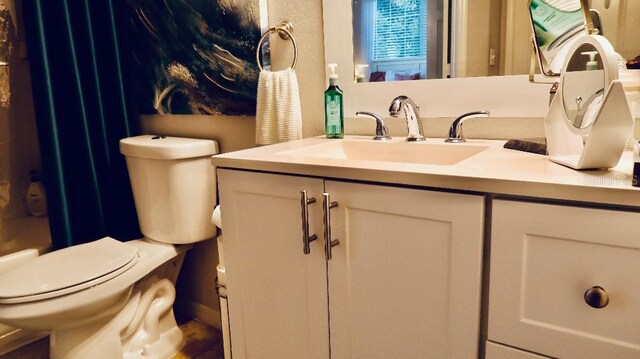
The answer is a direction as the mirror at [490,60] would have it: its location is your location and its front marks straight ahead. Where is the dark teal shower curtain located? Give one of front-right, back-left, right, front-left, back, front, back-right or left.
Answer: right

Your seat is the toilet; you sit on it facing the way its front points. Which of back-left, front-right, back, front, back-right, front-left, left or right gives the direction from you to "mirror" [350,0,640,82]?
left

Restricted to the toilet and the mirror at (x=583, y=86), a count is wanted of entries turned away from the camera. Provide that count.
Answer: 0

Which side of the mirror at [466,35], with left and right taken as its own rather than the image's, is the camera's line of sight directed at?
front

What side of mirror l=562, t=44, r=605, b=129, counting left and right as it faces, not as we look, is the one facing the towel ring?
right

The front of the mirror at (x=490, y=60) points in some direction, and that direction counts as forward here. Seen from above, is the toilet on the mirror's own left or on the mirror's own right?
on the mirror's own right

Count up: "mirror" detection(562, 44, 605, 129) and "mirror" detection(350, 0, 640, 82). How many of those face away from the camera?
0

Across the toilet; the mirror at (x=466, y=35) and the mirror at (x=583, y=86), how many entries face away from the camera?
0

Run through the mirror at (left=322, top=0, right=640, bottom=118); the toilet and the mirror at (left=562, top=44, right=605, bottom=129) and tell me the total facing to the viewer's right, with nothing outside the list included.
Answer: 0
